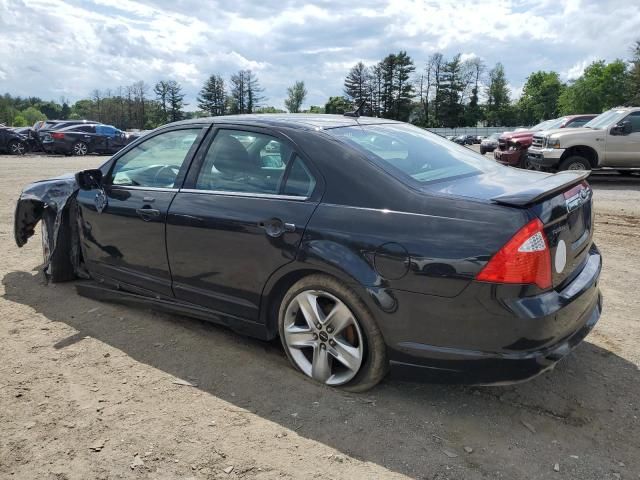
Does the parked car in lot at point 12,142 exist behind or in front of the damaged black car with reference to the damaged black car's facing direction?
in front

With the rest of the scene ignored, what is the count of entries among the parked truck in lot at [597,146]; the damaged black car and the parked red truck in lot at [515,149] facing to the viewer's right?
0

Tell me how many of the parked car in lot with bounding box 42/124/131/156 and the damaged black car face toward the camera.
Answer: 0

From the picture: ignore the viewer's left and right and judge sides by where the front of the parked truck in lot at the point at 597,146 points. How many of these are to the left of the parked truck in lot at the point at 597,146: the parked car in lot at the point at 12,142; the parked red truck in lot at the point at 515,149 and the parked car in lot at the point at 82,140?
0

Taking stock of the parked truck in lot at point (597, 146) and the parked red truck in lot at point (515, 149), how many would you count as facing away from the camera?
0

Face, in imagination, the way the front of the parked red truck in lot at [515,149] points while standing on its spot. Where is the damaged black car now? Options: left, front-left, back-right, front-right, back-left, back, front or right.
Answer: front-left

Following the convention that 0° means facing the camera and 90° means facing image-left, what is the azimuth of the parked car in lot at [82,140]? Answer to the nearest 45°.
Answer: approximately 225°

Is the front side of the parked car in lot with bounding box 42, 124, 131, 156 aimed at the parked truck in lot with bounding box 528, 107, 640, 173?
no

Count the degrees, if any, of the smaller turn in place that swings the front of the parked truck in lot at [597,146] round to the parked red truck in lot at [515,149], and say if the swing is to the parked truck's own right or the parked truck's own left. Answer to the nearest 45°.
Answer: approximately 90° to the parked truck's own right

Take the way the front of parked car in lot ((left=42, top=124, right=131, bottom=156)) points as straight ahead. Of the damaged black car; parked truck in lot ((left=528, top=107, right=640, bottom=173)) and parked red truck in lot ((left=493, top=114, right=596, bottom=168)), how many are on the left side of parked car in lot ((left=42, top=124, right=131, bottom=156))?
0

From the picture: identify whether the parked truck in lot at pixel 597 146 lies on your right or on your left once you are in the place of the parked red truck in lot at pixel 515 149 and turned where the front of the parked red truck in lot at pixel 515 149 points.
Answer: on your left

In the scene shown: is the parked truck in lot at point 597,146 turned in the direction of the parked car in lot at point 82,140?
yes

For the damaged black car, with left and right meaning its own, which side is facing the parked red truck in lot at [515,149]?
right

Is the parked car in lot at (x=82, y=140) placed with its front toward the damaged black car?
no

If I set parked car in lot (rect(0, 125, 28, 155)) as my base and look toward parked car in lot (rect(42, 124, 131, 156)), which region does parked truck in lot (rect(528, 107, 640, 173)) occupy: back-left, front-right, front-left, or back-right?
front-right

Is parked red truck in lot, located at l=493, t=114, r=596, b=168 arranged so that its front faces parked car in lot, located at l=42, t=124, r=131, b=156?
no
